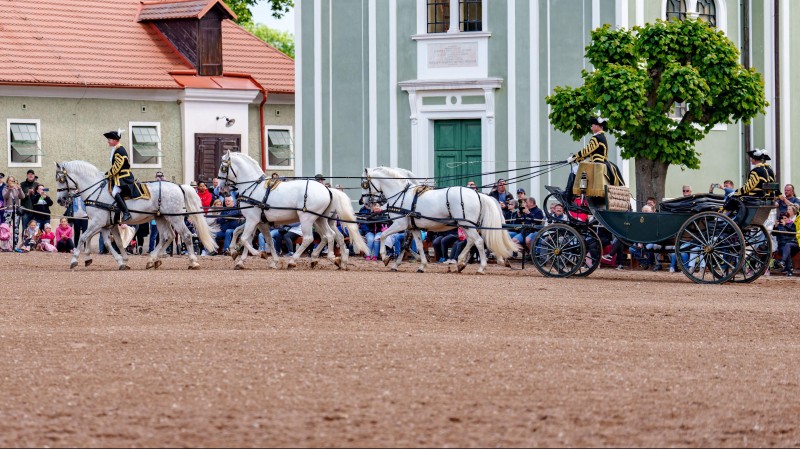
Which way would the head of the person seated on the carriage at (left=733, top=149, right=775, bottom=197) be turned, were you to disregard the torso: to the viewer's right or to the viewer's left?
to the viewer's left

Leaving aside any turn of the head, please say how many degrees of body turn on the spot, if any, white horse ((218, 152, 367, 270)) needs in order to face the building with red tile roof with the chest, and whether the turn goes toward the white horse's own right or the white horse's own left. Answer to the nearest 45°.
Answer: approximately 90° to the white horse's own right

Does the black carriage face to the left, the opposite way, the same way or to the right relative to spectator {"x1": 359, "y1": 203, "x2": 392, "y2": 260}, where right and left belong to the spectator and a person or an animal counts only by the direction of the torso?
to the right

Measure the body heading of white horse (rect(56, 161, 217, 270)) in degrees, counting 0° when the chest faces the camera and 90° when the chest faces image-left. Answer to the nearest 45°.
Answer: approximately 90°

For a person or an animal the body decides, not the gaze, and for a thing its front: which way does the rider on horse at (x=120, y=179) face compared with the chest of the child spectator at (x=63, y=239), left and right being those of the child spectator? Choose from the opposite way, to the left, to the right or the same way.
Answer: to the right

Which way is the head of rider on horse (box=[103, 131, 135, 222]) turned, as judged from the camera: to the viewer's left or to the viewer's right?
to the viewer's left

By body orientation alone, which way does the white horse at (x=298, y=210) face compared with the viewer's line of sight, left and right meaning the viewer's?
facing to the left of the viewer

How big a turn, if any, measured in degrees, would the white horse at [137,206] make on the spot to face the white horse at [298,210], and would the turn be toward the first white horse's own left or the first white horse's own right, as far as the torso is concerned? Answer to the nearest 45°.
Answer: approximately 180°

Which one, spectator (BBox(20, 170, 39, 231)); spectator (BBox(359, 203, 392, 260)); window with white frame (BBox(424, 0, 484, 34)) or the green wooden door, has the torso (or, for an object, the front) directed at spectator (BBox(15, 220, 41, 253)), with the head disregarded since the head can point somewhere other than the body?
spectator (BBox(20, 170, 39, 231))

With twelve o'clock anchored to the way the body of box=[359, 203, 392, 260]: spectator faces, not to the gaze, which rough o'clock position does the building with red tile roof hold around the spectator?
The building with red tile roof is roughly at 5 o'clock from the spectator.

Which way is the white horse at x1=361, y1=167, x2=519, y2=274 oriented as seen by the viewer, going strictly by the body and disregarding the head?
to the viewer's left

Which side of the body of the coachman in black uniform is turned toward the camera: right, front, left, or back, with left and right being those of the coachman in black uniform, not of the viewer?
left
